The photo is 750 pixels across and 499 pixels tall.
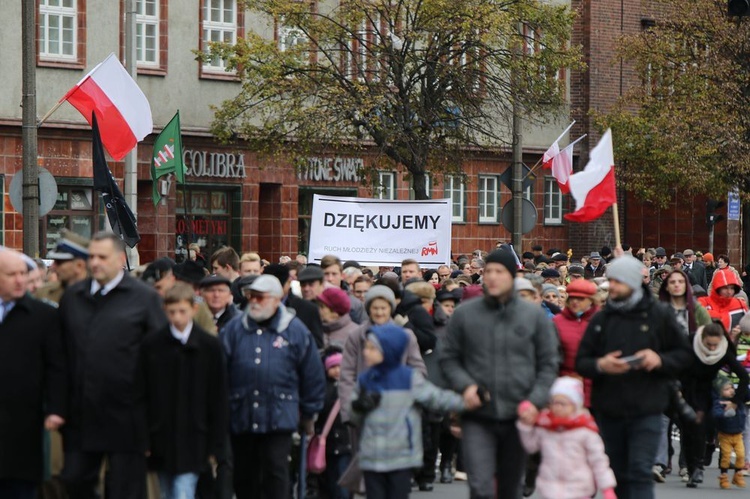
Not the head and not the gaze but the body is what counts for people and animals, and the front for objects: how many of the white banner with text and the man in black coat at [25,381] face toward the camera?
2

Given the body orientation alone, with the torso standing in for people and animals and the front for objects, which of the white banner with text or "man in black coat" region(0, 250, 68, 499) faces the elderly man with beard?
the white banner with text

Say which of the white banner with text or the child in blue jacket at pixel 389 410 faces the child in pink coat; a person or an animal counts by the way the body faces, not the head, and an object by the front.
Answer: the white banner with text

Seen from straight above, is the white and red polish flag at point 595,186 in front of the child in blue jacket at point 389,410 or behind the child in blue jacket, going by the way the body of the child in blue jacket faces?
behind

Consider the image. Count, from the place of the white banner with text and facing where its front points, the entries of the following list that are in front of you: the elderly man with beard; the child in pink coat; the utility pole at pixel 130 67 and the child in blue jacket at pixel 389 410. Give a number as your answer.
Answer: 3

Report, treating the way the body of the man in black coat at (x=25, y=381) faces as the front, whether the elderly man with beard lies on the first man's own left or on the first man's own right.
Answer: on the first man's own left

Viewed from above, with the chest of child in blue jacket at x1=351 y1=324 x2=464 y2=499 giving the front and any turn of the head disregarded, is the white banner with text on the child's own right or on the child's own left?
on the child's own right
